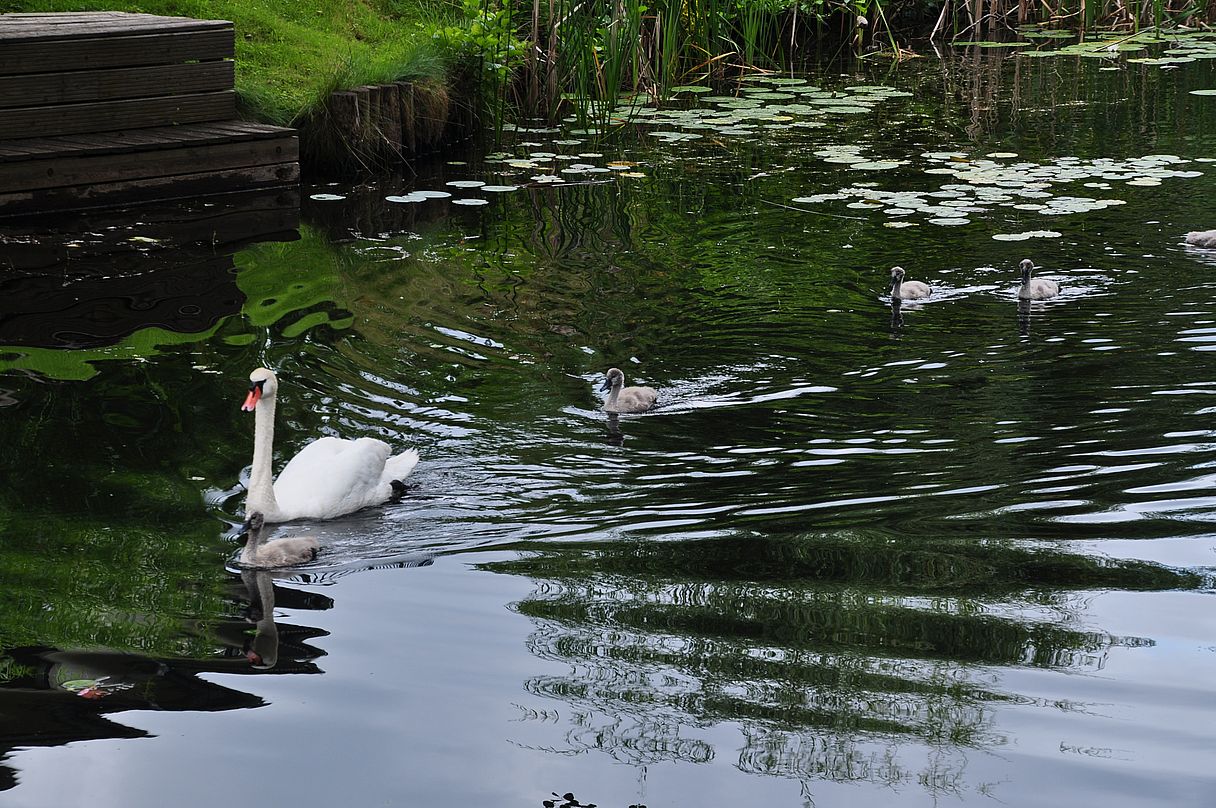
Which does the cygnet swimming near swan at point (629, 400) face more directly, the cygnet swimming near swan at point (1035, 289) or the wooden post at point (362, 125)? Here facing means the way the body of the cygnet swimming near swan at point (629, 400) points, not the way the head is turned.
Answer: the wooden post

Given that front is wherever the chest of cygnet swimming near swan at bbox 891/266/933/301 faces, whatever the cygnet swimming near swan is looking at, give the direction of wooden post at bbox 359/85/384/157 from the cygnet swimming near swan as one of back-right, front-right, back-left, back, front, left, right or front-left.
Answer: front-right

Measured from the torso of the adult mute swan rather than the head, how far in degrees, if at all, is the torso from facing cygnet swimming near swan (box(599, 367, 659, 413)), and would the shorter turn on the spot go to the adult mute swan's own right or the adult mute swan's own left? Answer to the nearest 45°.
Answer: approximately 180°

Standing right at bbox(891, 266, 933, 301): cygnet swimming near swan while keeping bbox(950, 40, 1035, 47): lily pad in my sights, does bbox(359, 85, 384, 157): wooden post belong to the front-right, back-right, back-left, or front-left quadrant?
front-left

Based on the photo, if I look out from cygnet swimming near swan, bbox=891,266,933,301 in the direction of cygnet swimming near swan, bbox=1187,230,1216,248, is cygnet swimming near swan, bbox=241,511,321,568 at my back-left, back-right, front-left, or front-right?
back-right

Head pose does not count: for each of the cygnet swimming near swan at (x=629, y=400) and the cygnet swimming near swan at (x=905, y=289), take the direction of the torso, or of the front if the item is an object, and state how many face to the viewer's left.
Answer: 2

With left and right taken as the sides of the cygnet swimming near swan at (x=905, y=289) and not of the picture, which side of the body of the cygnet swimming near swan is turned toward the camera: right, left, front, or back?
left

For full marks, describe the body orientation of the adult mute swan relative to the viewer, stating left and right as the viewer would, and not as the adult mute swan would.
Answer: facing the viewer and to the left of the viewer

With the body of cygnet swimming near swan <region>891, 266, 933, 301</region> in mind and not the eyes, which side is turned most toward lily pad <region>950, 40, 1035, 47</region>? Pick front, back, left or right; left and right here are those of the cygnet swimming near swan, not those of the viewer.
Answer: right

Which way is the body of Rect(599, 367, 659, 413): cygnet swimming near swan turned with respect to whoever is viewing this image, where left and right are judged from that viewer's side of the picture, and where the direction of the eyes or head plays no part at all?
facing to the left of the viewer

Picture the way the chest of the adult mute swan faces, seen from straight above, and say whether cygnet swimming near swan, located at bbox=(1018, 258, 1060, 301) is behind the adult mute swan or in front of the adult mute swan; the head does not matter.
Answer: behind

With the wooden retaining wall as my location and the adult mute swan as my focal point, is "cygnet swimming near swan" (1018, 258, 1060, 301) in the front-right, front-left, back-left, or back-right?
front-left

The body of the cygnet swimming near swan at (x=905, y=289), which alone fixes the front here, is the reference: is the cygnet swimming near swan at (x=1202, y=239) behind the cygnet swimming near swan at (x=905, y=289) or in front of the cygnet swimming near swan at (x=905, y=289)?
behind

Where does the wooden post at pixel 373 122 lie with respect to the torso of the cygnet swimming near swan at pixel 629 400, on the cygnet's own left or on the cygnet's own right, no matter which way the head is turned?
on the cygnet's own right
